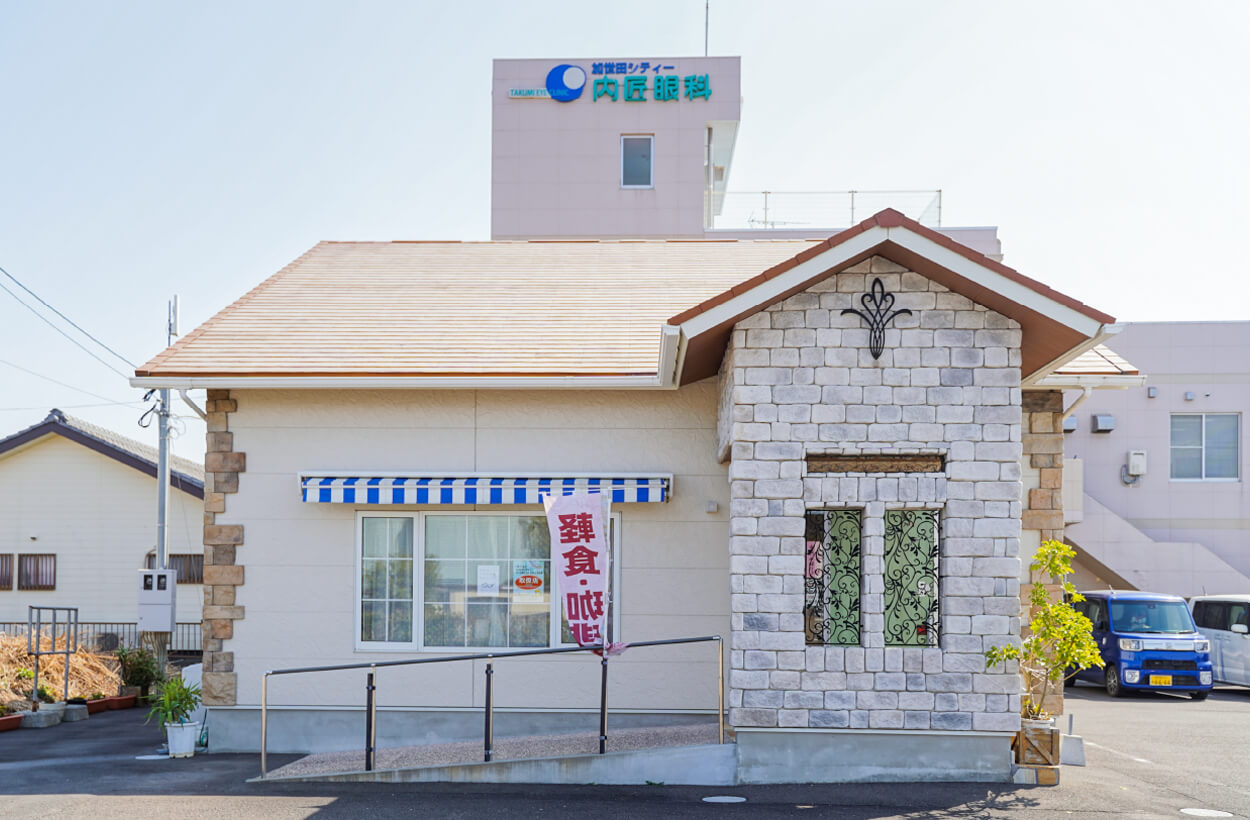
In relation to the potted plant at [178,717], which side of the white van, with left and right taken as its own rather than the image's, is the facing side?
right

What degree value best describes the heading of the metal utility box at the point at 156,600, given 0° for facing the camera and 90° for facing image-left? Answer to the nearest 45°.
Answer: approximately 0°

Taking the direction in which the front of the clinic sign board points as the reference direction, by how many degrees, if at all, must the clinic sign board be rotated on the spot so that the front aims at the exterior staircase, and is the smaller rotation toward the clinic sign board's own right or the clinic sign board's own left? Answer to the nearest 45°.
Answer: approximately 45° to the clinic sign board's own left

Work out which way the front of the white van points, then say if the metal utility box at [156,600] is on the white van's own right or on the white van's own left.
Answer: on the white van's own right
